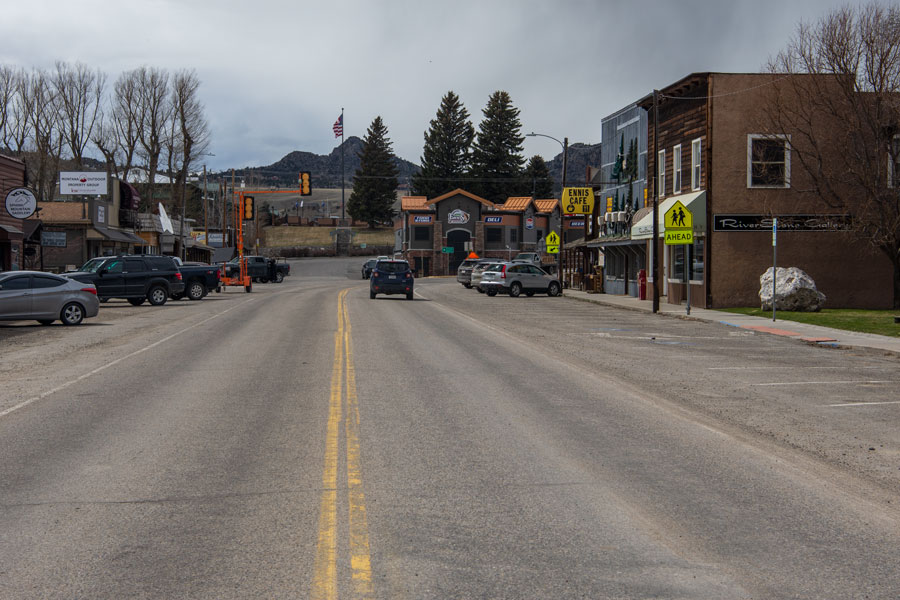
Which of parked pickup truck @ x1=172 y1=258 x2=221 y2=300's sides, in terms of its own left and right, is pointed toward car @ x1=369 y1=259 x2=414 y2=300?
back

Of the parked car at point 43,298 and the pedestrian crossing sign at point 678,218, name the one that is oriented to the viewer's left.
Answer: the parked car

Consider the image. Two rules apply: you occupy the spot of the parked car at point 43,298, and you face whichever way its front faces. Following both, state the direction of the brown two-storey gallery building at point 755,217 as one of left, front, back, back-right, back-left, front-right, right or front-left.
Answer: back

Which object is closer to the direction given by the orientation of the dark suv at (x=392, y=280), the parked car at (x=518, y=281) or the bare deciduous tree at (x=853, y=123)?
the parked car

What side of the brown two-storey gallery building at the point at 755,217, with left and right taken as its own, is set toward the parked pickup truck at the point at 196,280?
front

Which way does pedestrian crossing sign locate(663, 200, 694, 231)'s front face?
toward the camera

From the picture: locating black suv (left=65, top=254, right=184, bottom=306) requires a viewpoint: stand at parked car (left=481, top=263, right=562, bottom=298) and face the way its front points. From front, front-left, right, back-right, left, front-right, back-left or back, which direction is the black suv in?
back

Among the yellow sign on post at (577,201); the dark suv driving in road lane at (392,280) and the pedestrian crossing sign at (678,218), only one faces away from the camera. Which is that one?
the dark suv driving in road lane

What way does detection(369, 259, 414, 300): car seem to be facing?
away from the camera

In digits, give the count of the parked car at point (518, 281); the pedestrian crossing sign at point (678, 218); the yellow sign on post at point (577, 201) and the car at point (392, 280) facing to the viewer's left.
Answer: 0

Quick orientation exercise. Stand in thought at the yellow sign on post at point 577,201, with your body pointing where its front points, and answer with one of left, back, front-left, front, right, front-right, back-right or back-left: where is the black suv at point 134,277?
front-right

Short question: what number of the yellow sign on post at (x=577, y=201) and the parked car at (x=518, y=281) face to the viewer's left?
0

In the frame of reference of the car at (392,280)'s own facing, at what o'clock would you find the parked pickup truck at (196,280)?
the parked pickup truck at (196,280) is roughly at 9 o'clock from the car at (392,280).

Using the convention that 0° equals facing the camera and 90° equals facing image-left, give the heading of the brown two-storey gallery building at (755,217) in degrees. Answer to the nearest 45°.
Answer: approximately 90°

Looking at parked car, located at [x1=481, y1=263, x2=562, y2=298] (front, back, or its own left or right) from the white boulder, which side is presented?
right

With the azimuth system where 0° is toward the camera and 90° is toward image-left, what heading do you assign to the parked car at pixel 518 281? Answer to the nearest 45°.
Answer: approximately 225°

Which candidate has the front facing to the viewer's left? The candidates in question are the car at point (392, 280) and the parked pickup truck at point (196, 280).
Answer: the parked pickup truck at point (196, 280)

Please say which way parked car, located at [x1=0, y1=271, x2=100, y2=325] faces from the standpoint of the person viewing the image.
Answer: facing to the left of the viewer

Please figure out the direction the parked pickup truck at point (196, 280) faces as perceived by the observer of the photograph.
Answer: facing to the left of the viewer

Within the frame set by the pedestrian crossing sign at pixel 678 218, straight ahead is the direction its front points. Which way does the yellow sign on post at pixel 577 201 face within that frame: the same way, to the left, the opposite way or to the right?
the same way

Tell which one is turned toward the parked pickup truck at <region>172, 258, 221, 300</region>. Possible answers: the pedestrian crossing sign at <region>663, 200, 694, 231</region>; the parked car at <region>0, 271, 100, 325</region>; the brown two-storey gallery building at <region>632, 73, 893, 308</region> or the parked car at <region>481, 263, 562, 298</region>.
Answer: the brown two-storey gallery building
